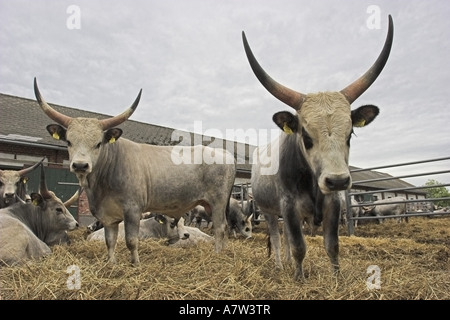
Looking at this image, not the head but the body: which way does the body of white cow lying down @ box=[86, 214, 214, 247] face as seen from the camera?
to the viewer's right

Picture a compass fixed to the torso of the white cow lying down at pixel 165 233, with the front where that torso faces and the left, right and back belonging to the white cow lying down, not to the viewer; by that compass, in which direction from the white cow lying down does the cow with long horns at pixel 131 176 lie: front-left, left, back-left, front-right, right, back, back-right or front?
right

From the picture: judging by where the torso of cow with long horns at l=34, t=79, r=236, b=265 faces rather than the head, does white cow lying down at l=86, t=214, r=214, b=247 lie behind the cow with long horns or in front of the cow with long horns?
behind

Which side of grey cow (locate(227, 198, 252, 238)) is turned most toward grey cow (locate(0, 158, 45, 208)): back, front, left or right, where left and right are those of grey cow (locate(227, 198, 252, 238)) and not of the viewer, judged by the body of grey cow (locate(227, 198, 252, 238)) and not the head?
right

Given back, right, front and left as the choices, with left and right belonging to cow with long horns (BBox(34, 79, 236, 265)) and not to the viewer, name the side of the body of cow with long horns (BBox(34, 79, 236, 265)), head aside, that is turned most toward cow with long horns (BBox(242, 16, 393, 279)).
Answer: left

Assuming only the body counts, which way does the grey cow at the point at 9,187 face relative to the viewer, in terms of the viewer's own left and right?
facing the viewer

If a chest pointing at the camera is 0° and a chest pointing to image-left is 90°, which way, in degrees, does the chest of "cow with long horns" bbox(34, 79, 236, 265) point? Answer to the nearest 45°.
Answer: approximately 45°

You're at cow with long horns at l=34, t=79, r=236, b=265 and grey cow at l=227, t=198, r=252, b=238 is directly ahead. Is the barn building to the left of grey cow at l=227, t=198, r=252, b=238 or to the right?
left

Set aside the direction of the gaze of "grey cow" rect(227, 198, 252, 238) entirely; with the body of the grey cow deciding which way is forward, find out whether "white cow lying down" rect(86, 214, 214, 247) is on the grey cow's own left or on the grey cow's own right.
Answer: on the grey cow's own right

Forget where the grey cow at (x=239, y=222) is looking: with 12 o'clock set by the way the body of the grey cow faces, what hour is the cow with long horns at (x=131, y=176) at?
The cow with long horns is roughly at 2 o'clock from the grey cow.

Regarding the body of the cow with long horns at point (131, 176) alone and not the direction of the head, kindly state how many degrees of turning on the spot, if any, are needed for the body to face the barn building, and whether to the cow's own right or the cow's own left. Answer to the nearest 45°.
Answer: approximately 135° to the cow's own right

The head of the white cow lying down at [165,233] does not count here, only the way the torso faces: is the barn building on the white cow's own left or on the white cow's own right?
on the white cow's own left

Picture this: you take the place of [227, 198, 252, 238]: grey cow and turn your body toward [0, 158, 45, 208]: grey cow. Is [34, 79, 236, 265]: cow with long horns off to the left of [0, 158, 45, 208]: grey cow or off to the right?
left

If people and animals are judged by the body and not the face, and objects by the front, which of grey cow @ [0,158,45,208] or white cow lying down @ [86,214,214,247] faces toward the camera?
the grey cow

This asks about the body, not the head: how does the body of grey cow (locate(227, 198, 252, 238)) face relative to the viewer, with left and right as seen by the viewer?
facing the viewer and to the right of the viewer

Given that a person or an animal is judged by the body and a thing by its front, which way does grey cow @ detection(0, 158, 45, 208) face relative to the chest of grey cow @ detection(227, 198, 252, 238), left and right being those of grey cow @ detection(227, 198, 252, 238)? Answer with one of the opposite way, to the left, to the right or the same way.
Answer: the same way
